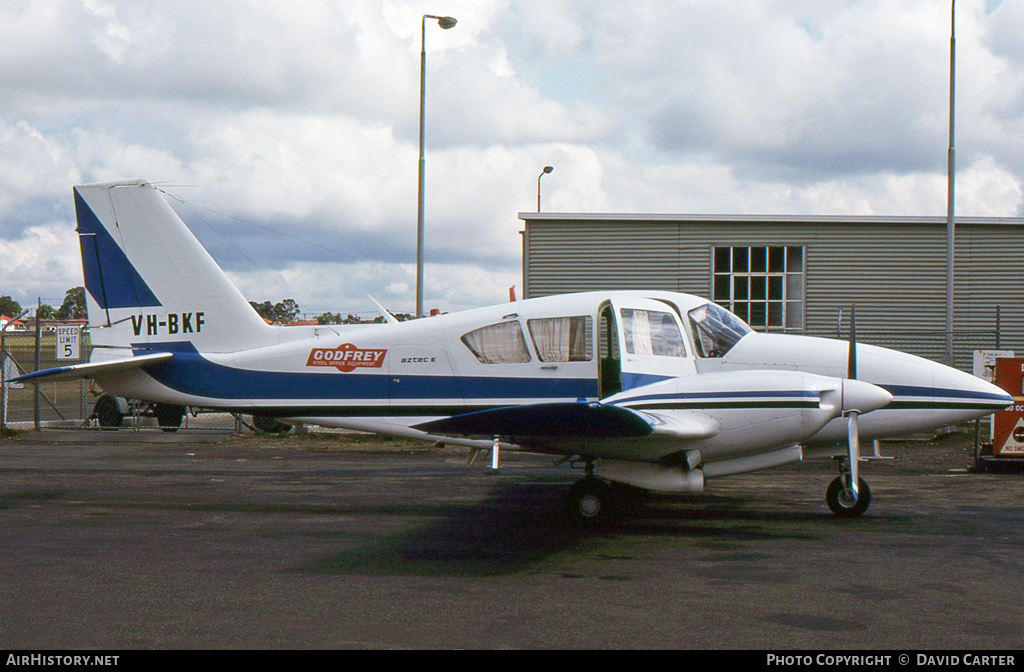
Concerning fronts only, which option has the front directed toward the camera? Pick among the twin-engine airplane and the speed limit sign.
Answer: the speed limit sign

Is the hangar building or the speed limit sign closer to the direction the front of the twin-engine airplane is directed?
the hangar building

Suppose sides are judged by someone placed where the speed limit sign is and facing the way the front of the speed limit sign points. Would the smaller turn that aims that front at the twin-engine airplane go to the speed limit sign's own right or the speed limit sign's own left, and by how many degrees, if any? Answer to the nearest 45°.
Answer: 0° — it already faces it

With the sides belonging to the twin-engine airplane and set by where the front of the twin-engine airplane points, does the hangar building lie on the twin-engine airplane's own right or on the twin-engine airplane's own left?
on the twin-engine airplane's own left

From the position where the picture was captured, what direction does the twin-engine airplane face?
facing to the right of the viewer

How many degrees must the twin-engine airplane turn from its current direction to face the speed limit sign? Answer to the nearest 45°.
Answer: approximately 135° to its left

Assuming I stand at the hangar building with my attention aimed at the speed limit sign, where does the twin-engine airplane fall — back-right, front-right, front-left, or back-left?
front-left

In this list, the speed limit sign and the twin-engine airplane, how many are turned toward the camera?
1

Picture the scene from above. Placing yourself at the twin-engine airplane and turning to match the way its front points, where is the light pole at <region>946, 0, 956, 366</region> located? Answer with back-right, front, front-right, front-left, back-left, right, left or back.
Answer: front-left

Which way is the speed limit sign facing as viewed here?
toward the camera

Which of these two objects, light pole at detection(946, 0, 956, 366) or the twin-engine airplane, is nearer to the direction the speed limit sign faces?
the twin-engine airplane
